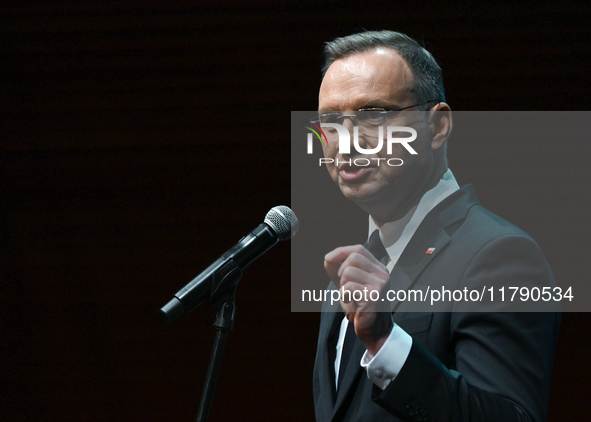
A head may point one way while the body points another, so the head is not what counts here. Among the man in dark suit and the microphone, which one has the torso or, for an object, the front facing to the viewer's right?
the microphone

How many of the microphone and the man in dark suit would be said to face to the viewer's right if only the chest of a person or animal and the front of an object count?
1

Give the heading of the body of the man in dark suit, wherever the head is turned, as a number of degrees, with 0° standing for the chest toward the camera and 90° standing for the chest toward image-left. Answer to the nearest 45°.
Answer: approximately 45°

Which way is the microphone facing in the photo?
to the viewer's right
